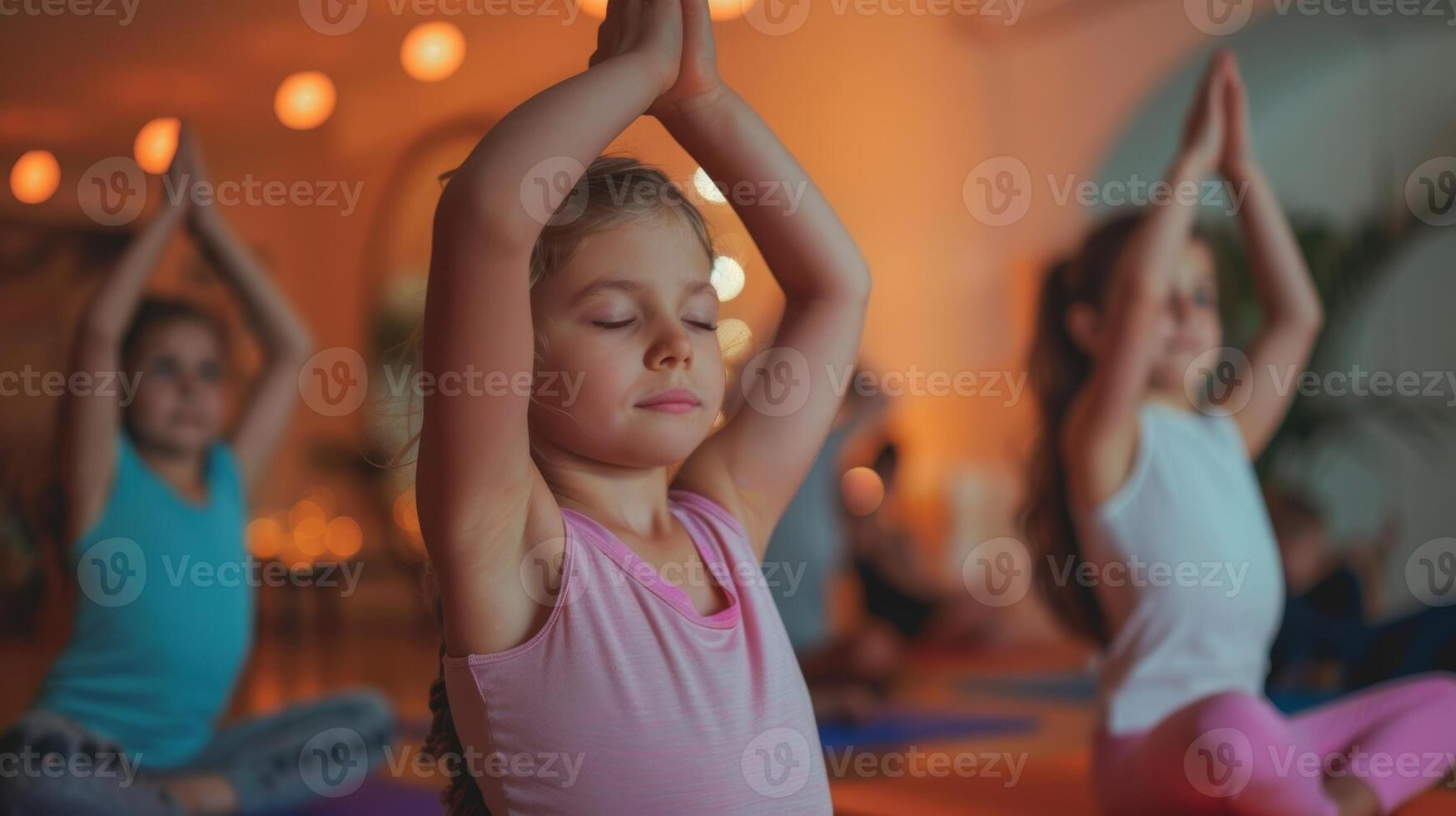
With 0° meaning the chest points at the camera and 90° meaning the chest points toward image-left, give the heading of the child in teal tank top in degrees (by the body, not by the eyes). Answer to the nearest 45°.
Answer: approximately 315°

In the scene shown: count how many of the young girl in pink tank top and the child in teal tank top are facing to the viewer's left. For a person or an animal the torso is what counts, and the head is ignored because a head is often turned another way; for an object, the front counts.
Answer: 0

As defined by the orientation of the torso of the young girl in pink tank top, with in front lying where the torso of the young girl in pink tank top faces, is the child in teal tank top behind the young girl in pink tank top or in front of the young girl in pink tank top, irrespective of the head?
behind

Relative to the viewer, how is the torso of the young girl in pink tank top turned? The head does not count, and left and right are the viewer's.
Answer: facing the viewer and to the right of the viewer

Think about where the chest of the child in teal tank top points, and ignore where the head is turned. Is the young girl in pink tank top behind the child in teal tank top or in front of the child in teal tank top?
in front

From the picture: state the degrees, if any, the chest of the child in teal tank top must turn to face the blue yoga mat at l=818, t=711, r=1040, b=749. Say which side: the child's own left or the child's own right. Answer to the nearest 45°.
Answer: approximately 45° to the child's own left
